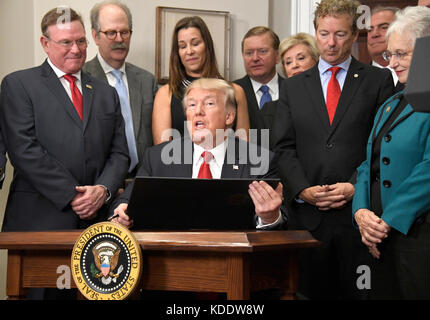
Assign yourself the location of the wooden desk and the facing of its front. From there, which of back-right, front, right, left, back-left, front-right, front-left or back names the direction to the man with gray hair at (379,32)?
back-left

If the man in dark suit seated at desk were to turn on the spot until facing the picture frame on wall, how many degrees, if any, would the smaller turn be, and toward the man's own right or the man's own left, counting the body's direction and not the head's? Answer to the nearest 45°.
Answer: approximately 180°

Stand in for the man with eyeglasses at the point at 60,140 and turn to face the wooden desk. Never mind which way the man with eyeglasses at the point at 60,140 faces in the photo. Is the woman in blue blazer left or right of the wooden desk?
left

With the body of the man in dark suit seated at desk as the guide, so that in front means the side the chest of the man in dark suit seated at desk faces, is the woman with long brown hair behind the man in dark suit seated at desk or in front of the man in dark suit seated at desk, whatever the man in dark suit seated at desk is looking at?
behind

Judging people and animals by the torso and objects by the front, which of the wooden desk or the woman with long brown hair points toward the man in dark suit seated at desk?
the woman with long brown hair

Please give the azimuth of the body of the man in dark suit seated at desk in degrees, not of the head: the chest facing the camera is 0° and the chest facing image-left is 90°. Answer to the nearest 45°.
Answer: approximately 0°

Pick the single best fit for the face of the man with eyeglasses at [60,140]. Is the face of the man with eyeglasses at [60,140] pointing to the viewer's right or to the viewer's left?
to the viewer's right

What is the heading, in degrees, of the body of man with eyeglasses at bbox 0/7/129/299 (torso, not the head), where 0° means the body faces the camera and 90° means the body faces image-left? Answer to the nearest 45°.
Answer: approximately 315°

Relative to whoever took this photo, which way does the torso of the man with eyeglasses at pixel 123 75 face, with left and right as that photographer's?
facing the viewer and to the right of the viewer
